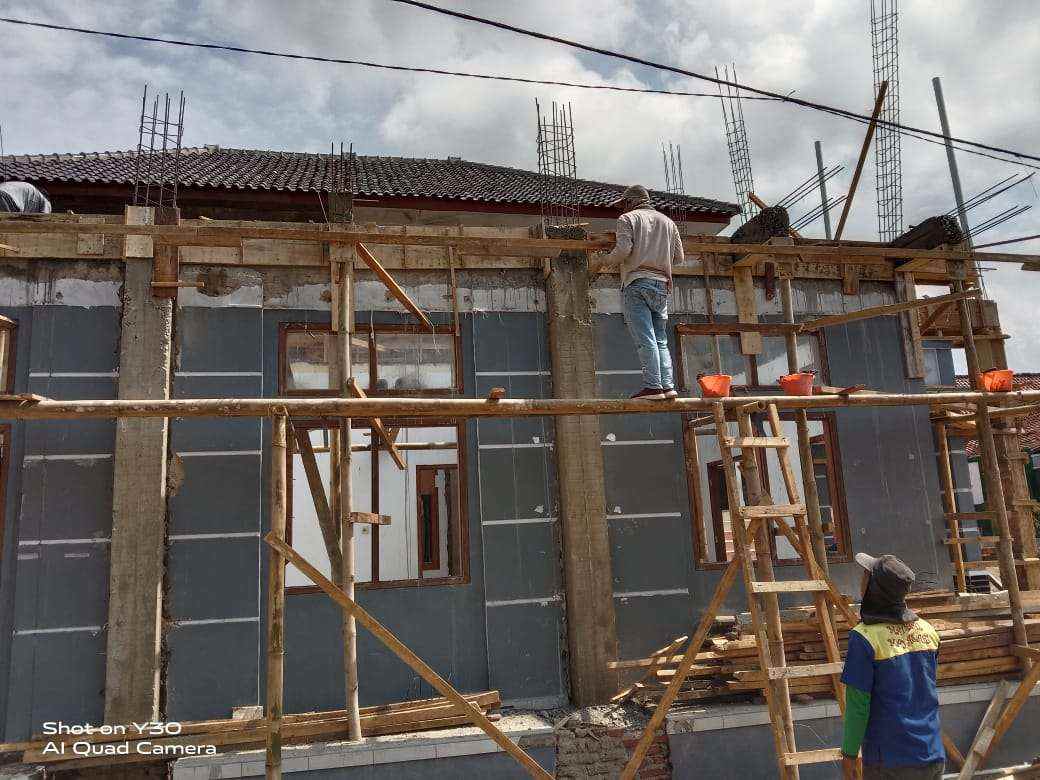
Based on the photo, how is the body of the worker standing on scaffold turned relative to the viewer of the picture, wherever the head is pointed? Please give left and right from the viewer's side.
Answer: facing away from the viewer and to the left of the viewer

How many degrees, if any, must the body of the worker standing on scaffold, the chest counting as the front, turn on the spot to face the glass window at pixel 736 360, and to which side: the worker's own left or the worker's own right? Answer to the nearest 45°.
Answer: approximately 45° to the worker's own right

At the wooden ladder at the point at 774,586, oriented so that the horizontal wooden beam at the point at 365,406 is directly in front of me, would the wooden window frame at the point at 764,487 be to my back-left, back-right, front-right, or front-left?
back-right

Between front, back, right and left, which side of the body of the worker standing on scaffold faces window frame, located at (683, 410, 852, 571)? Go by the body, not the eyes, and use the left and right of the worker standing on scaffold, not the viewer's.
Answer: right

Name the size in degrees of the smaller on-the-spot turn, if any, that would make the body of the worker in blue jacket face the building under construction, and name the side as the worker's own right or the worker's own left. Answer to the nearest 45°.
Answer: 0° — they already face it

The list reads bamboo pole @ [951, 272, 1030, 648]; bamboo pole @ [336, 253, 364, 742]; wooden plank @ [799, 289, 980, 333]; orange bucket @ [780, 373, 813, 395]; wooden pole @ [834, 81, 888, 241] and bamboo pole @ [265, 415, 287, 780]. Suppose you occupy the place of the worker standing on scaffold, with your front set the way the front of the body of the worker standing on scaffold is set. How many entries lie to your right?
4
